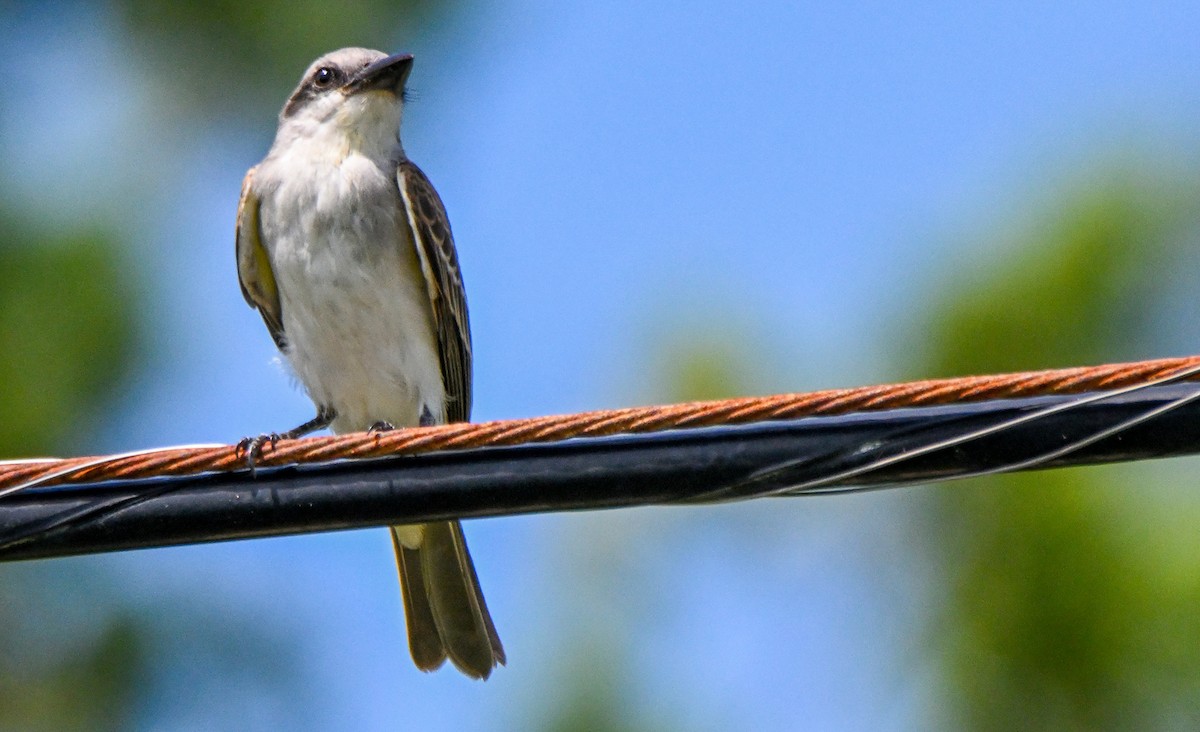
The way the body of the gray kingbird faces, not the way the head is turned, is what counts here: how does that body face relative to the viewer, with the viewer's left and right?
facing the viewer
